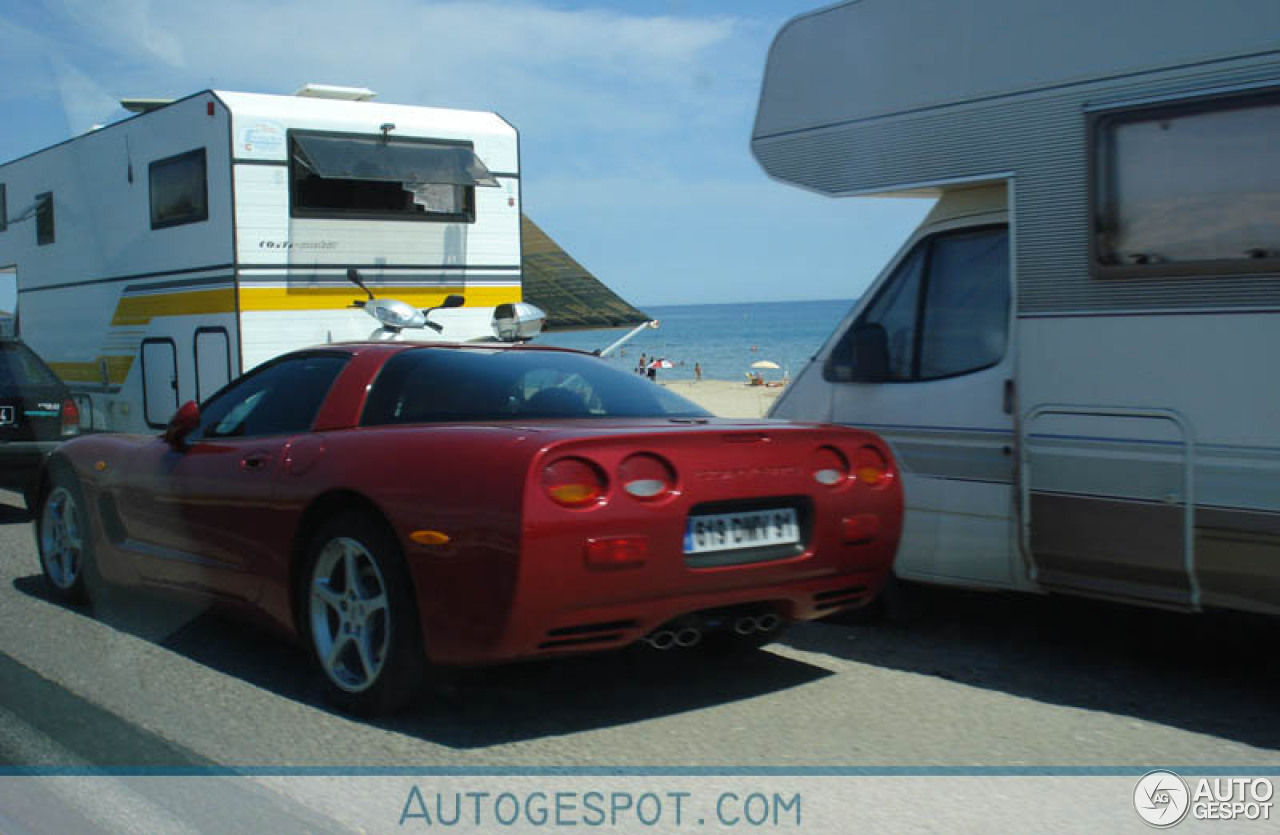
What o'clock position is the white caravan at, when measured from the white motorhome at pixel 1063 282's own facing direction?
The white caravan is roughly at 1 o'clock from the white motorhome.

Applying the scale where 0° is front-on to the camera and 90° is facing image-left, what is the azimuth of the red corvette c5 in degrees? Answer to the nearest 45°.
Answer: approximately 135°

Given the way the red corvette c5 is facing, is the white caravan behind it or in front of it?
in front

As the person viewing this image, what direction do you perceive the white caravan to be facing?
facing away from the viewer and to the left of the viewer

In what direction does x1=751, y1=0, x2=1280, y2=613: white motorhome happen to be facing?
to the viewer's left

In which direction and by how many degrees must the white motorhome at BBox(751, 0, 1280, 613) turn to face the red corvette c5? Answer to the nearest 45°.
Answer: approximately 45° to its left

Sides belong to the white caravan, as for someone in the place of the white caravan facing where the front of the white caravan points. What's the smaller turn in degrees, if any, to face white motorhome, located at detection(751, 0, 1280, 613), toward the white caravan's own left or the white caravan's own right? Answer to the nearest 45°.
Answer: approximately 180°

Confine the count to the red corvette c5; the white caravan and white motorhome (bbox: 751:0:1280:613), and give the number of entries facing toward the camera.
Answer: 0

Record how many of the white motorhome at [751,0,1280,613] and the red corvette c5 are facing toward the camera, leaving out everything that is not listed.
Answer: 0

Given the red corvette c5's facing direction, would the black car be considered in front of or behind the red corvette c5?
in front
